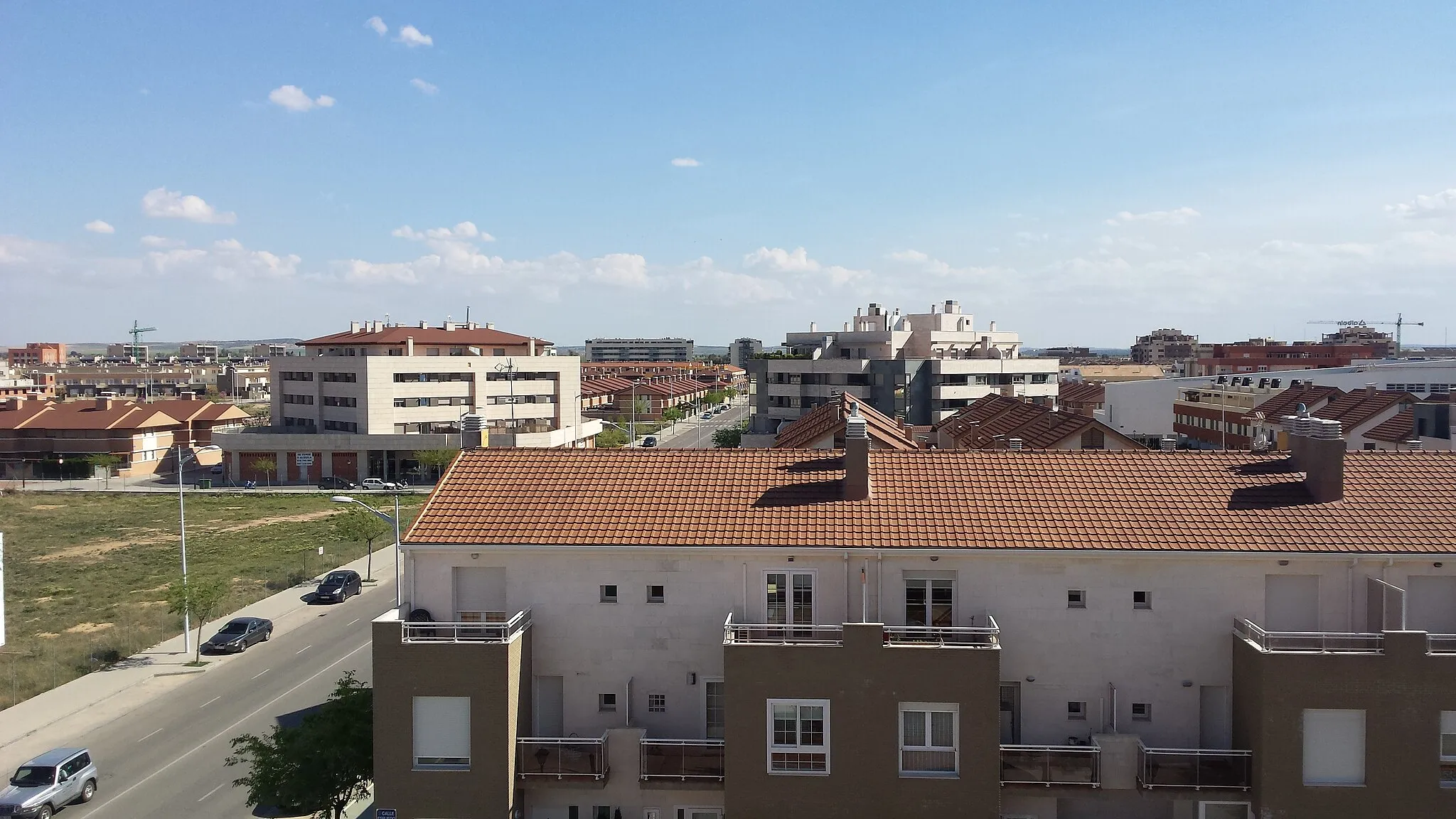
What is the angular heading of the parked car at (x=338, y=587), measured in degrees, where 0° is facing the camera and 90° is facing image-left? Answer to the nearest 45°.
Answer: approximately 45°

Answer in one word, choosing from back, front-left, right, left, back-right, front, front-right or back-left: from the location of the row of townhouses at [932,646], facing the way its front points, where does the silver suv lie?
right

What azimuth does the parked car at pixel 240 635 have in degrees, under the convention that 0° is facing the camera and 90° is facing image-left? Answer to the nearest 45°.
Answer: approximately 45°

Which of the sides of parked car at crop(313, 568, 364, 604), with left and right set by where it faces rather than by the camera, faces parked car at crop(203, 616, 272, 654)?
front

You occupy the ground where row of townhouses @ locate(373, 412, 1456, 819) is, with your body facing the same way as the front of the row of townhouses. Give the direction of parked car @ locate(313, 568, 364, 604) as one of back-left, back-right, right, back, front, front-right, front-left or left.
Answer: back-right

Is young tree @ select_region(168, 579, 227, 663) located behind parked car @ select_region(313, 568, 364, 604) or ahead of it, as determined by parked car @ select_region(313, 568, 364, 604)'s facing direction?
ahead

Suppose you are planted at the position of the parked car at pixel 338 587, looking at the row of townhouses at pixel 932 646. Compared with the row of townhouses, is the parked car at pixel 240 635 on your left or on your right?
right
